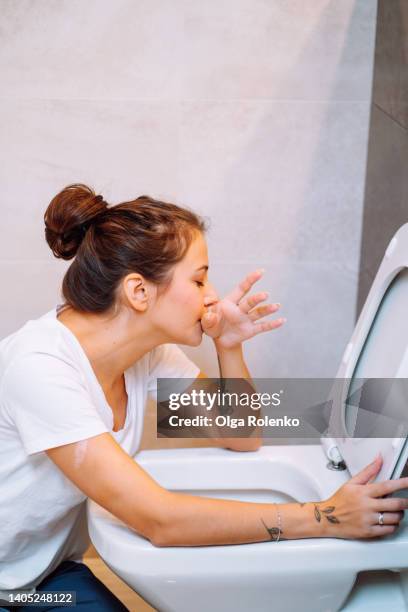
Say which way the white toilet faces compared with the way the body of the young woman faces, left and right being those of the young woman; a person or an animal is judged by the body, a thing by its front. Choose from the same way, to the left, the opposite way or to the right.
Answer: the opposite way

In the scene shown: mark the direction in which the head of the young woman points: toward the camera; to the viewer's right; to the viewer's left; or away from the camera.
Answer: to the viewer's right

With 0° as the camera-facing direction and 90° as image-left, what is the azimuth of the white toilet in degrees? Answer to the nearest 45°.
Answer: approximately 90°

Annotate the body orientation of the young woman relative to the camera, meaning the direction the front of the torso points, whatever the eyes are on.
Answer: to the viewer's right
